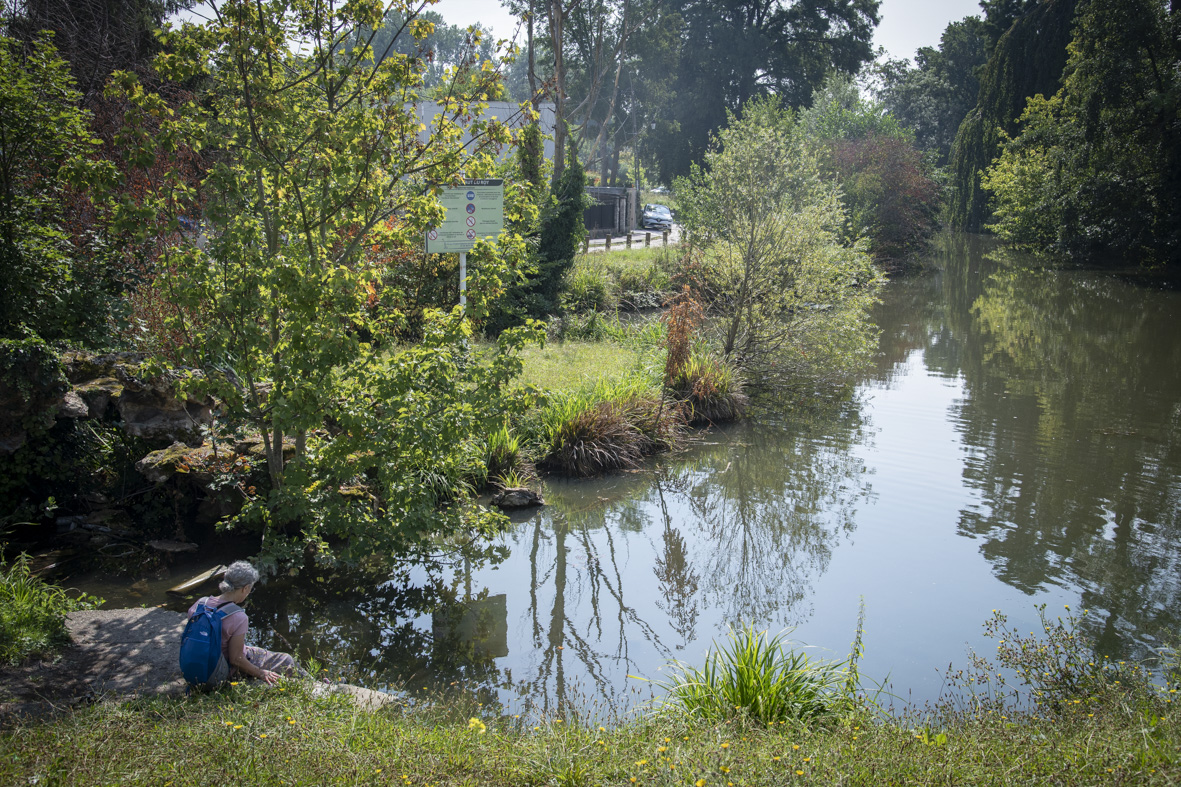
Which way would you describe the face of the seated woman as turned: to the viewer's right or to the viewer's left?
to the viewer's right

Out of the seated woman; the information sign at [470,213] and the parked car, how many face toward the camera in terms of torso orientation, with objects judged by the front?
2

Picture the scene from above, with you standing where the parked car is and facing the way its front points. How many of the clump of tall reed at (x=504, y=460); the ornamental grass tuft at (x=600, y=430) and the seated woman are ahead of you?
3

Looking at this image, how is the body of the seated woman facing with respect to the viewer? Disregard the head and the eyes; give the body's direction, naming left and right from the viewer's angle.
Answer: facing away from the viewer and to the right of the viewer

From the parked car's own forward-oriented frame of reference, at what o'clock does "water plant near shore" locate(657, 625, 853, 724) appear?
The water plant near shore is roughly at 12 o'clock from the parked car.

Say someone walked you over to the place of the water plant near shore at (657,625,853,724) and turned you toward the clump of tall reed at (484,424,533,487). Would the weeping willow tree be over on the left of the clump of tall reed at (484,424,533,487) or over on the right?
right

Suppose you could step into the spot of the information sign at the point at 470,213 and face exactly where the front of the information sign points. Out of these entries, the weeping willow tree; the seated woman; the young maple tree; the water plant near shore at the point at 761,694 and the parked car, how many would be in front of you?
3

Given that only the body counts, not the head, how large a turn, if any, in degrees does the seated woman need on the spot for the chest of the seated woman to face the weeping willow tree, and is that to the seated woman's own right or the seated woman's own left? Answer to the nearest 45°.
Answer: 0° — they already face it

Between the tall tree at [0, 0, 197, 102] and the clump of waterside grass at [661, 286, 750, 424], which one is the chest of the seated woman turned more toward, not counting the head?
the clump of waterside grass

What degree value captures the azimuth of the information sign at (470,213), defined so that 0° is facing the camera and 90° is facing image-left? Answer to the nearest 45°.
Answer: approximately 0°

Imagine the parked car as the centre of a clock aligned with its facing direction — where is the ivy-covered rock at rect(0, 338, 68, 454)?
The ivy-covered rock is roughly at 12 o'clock from the parked car.

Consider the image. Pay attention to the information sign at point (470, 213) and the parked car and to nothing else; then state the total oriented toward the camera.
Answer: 2

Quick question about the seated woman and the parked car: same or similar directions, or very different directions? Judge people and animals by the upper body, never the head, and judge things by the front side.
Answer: very different directions
